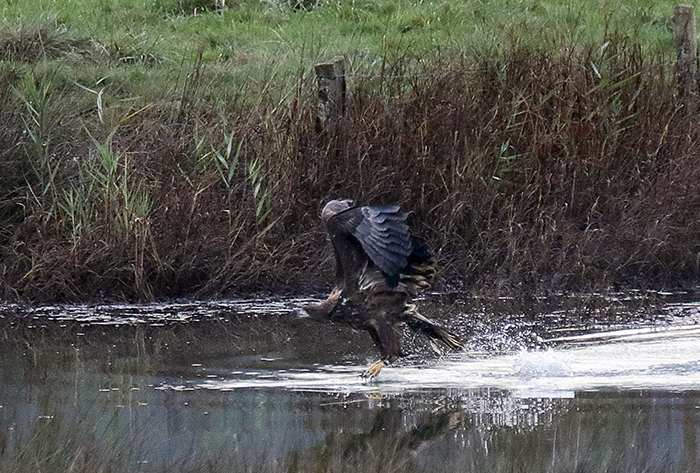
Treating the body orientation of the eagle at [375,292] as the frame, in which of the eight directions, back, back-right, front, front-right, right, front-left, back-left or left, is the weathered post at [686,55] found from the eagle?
back-right

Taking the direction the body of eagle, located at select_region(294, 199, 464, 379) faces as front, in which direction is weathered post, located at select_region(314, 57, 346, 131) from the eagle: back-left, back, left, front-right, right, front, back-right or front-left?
right

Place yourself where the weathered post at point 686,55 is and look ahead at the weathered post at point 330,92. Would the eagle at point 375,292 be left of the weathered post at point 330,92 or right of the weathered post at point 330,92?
left

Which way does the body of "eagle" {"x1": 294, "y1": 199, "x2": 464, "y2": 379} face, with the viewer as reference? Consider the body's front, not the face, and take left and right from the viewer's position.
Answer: facing to the left of the viewer

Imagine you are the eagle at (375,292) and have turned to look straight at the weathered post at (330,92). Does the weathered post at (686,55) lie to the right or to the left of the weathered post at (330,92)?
right
